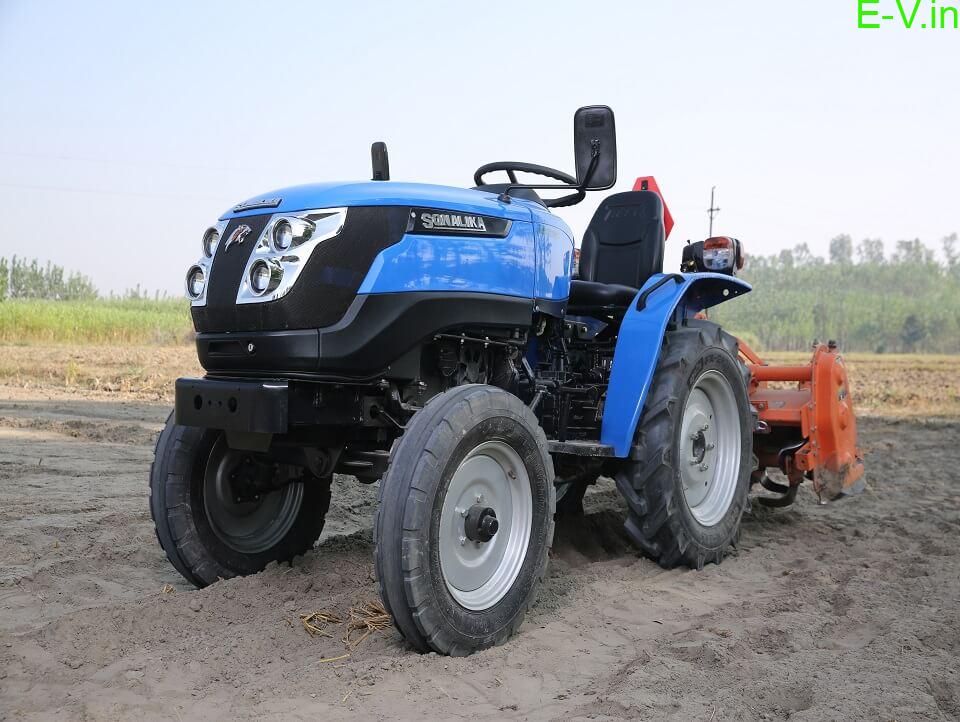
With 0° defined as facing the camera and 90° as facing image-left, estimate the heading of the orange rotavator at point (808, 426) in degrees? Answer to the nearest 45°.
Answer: approximately 45°

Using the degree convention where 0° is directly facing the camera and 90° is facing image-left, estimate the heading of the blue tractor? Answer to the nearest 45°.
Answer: approximately 45°

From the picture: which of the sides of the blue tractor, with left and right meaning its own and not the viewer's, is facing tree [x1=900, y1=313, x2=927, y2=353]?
back
